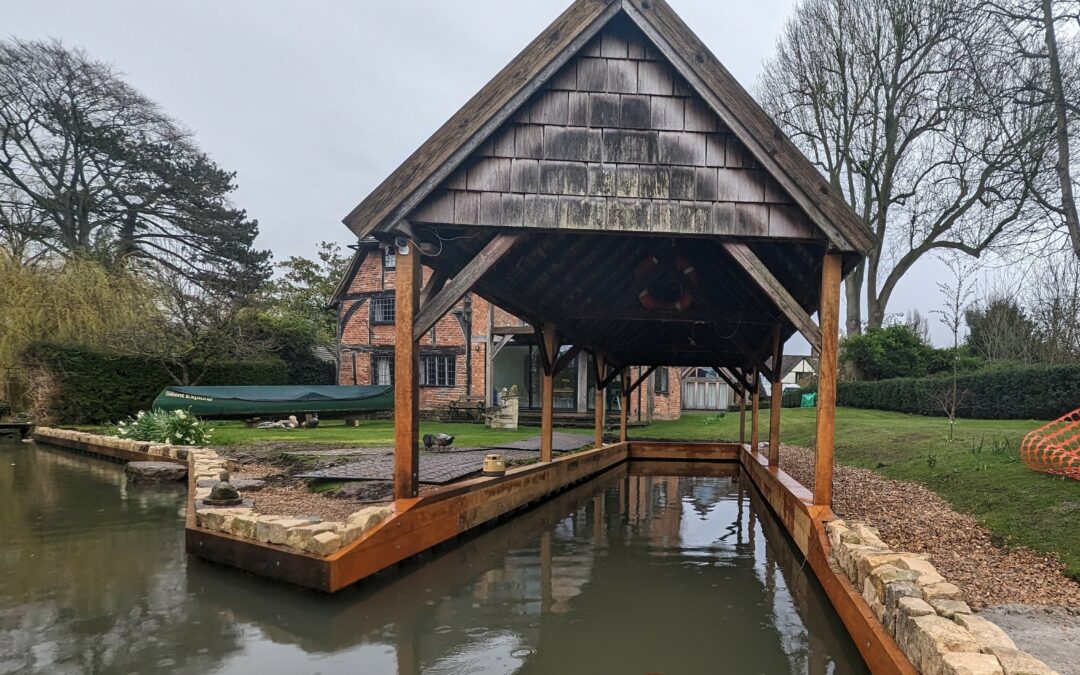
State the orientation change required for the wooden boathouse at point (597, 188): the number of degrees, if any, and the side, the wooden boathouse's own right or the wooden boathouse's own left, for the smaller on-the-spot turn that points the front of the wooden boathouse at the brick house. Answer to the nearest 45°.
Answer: approximately 180°

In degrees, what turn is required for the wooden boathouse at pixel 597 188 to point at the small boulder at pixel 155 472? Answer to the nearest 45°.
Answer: approximately 135° to its right

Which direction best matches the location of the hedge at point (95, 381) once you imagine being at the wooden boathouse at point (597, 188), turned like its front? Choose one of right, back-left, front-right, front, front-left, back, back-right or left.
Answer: back-right

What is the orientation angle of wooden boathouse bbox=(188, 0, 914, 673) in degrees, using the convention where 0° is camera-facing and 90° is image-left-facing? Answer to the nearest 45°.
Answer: approximately 0°
